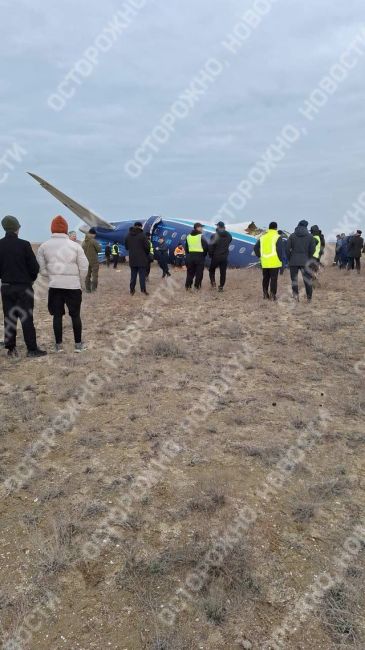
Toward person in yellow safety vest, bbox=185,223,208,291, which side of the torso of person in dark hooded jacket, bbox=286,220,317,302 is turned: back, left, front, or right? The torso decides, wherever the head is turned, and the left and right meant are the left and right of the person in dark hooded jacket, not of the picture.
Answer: left

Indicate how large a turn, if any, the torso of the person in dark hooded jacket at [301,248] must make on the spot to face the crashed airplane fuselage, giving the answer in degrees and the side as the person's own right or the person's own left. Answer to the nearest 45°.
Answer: approximately 45° to the person's own left

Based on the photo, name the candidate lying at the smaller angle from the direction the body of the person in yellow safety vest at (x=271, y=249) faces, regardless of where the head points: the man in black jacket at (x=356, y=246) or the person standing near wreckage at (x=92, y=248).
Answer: the man in black jacket

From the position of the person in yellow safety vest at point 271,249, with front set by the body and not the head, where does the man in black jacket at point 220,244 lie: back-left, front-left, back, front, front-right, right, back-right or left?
front-left

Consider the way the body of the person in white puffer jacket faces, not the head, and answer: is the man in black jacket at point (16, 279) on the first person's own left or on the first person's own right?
on the first person's own left

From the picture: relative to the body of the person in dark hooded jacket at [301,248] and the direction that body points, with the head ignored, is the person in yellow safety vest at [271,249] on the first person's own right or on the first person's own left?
on the first person's own left

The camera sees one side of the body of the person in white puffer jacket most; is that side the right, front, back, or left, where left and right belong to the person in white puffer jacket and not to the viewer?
back

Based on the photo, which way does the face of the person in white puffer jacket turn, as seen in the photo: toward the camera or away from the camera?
away from the camera

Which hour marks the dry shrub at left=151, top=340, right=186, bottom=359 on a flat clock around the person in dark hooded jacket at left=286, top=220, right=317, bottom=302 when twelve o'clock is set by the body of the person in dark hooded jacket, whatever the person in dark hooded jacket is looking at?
The dry shrub is roughly at 7 o'clock from the person in dark hooded jacket.

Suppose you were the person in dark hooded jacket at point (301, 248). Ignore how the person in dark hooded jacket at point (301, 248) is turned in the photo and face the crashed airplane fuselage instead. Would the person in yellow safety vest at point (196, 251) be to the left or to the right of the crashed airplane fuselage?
left

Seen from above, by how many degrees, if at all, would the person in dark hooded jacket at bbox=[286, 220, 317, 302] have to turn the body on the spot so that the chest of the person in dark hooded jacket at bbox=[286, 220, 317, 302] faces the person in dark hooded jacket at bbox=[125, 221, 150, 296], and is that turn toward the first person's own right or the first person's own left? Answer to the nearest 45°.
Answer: approximately 90° to the first person's own left

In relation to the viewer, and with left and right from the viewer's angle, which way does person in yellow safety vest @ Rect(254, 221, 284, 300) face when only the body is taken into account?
facing away from the viewer

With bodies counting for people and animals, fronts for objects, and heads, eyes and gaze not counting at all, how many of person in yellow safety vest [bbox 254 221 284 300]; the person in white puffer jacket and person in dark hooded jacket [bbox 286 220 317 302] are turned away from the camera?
3
